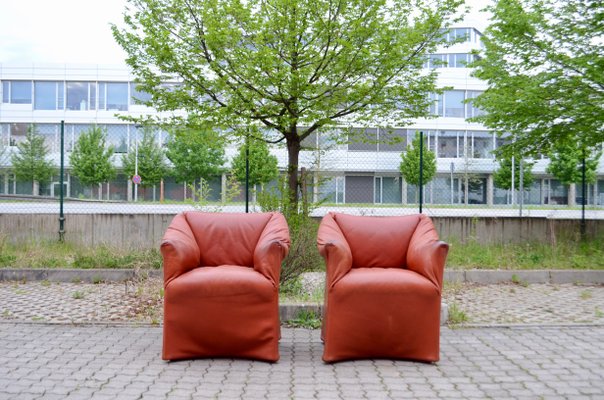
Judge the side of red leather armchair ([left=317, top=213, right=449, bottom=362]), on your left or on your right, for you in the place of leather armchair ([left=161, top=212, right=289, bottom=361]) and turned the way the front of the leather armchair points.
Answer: on your left

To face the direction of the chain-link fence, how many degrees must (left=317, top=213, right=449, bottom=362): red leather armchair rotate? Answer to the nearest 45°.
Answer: approximately 180°

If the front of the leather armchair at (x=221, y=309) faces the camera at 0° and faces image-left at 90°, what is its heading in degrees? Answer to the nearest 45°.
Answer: approximately 0°

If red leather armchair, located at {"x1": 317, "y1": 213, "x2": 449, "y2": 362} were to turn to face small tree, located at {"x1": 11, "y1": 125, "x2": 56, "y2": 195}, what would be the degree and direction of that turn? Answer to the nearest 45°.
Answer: approximately 135° to its right

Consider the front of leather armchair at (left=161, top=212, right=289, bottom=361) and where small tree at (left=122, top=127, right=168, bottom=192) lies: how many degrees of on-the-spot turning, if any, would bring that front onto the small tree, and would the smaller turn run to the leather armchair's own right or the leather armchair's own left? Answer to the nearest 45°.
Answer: approximately 180°

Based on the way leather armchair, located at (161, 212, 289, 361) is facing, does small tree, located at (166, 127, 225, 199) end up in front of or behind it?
behind

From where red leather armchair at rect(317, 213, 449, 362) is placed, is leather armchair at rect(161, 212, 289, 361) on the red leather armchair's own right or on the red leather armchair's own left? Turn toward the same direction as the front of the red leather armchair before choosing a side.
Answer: on the red leather armchair's own right

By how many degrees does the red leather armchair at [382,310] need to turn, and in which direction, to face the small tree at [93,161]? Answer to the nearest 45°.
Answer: approximately 135° to its right

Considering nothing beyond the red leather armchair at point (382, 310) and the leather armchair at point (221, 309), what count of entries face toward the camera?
2

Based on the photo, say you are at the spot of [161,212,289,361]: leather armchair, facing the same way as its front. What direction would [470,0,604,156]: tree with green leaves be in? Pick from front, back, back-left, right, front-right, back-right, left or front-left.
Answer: back-left
